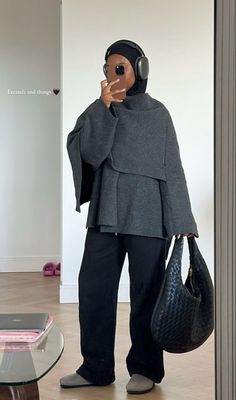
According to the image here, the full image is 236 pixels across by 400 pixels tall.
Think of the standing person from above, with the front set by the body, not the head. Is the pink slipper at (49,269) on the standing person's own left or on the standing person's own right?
on the standing person's own right

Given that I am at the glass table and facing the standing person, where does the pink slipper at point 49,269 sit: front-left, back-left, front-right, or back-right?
front-left

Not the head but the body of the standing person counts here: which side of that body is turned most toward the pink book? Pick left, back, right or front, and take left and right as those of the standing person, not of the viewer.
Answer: front

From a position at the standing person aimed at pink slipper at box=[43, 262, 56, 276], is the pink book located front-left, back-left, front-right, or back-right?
back-left

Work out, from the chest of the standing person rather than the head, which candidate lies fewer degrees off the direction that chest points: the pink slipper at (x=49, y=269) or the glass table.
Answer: the glass table

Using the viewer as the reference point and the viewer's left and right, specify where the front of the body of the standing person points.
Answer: facing the viewer and to the left of the viewer
